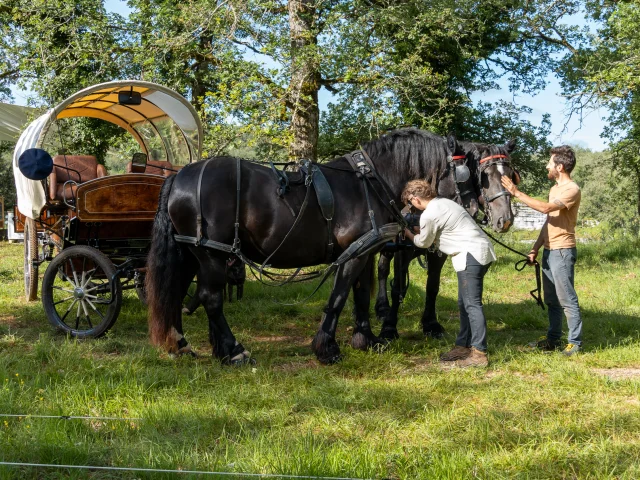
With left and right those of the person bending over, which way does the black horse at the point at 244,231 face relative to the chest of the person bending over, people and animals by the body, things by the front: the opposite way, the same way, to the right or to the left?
the opposite way

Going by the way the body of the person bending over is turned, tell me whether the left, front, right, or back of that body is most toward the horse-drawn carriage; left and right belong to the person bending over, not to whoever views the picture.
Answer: front

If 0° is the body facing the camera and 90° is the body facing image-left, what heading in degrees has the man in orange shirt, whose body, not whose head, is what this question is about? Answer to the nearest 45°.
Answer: approximately 90°

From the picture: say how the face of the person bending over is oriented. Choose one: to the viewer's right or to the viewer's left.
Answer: to the viewer's left

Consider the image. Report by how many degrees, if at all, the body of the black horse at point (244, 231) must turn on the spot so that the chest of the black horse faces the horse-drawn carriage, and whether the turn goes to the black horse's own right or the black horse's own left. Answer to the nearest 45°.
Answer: approximately 135° to the black horse's own left

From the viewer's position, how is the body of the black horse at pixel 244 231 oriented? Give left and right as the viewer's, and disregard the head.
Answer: facing to the right of the viewer

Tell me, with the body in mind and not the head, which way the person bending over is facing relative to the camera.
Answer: to the viewer's left

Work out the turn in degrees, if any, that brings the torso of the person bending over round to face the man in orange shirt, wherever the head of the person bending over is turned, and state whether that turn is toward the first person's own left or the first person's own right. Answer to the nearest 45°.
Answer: approximately 135° to the first person's own right

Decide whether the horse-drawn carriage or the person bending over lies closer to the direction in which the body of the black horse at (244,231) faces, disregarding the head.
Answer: the person bending over

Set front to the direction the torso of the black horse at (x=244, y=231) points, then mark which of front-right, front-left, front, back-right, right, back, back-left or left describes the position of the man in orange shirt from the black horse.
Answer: front

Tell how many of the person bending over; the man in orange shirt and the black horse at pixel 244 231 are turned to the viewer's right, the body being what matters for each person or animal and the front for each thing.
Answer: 1

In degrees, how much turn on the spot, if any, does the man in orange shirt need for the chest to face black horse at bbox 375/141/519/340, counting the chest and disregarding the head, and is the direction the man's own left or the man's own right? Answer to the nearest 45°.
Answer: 0° — they already face it

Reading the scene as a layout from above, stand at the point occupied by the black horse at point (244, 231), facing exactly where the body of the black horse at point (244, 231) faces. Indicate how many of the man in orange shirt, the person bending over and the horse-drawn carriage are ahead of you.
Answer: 2
